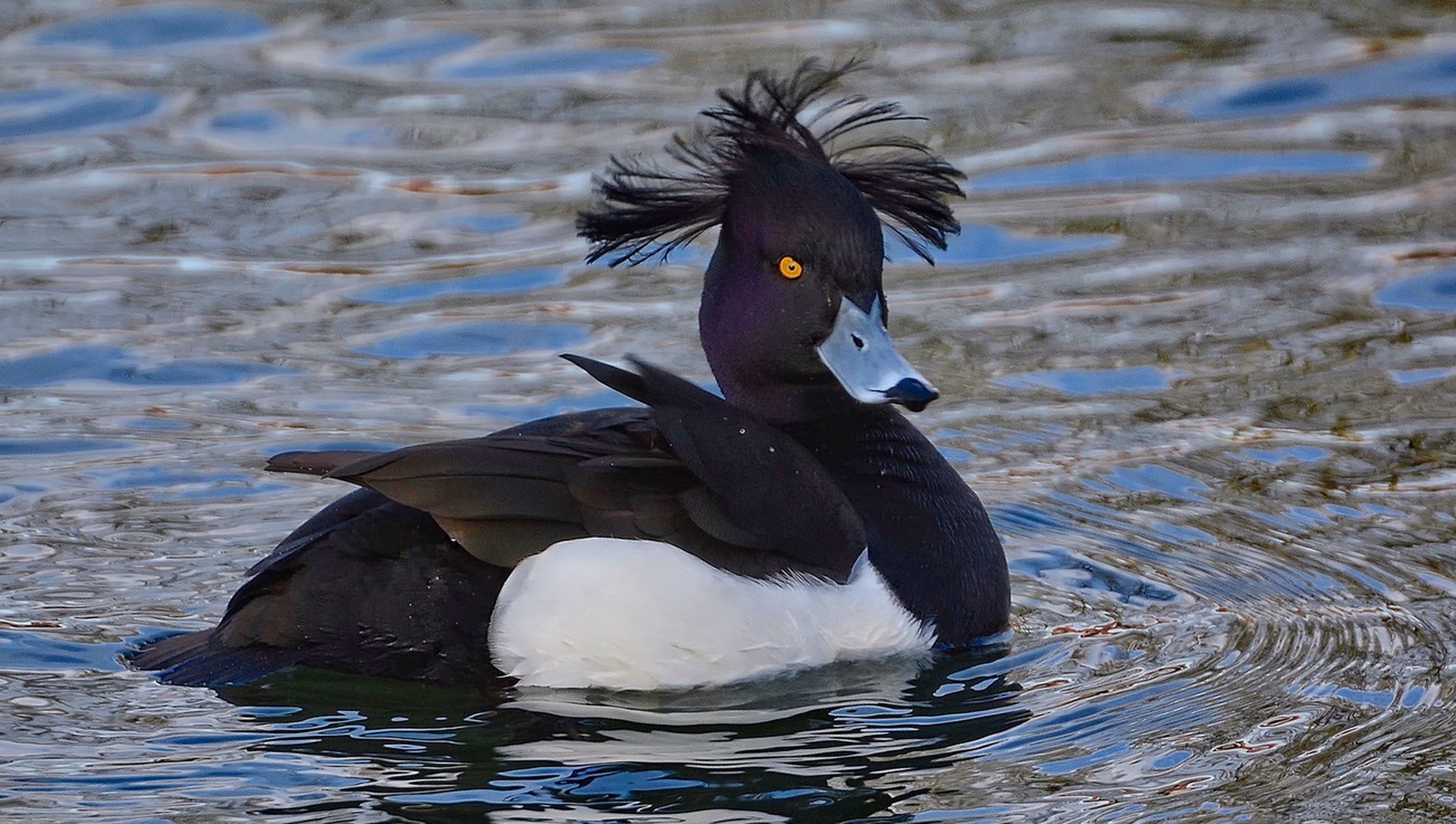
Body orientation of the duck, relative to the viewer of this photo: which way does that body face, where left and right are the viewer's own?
facing to the right of the viewer
